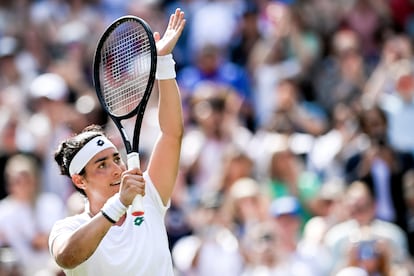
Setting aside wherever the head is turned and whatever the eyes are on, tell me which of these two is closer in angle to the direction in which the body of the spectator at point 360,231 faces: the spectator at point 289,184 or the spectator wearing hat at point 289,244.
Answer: the spectator wearing hat

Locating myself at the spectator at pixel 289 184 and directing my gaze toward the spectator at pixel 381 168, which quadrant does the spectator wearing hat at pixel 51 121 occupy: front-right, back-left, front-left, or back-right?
back-left

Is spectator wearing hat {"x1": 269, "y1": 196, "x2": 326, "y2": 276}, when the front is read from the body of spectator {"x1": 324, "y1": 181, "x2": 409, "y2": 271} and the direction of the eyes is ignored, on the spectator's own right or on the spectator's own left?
on the spectator's own right

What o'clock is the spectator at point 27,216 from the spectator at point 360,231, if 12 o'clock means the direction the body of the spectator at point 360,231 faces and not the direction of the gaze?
the spectator at point 27,216 is roughly at 3 o'clock from the spectator at point 360,231.

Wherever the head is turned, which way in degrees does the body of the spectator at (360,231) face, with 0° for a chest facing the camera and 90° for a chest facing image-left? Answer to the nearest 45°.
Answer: approximately 0°

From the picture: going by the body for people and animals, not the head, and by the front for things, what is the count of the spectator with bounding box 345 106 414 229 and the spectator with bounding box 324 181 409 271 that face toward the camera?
2

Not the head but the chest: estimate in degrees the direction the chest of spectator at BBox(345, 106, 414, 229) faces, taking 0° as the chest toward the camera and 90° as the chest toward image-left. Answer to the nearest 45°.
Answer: approximately 0°
